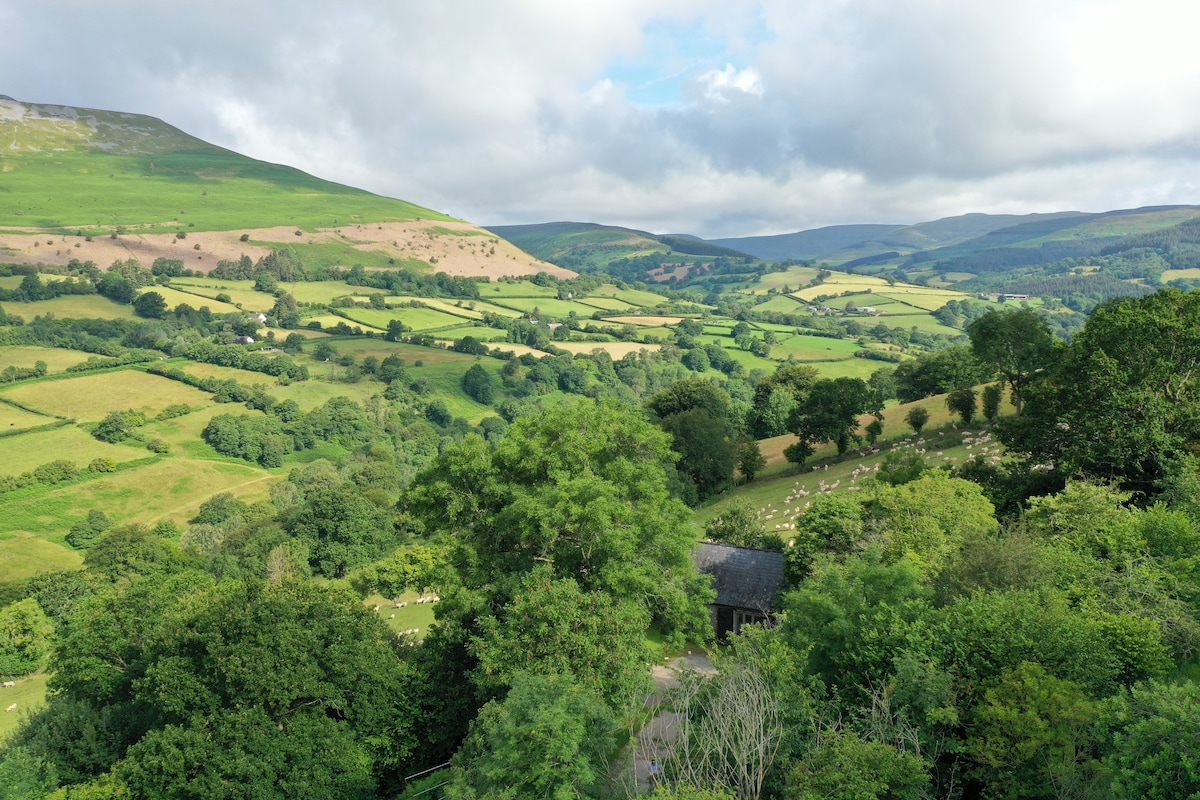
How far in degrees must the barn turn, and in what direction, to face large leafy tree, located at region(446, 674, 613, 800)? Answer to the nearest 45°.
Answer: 0° — it already faces it

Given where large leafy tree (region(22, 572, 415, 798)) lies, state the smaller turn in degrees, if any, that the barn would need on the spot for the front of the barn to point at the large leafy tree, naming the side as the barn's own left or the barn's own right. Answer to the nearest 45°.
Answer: approximately 45° to the barn's own right

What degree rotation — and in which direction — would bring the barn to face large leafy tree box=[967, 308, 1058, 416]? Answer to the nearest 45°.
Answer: approximately 135° to its left

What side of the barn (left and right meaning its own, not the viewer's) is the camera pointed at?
front
